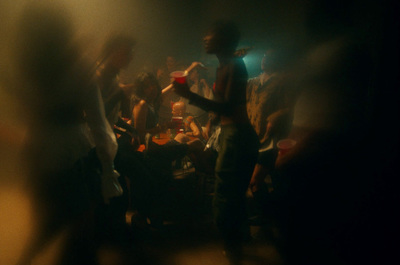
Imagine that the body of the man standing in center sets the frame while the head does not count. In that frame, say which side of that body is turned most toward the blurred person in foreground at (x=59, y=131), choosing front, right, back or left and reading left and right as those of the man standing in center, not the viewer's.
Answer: front

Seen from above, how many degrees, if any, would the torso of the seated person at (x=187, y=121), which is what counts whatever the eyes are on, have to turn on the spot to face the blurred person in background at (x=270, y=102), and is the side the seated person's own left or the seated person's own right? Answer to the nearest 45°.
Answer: approximately 135° to the seated person's own left

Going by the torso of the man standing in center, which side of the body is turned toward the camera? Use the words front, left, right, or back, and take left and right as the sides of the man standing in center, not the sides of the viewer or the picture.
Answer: left

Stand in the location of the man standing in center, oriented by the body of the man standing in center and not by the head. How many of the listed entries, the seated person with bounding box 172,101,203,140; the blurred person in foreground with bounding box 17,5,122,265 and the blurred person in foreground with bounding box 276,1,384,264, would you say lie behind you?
1

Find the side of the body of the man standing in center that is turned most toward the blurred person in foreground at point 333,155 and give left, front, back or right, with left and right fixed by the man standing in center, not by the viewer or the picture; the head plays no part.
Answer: left

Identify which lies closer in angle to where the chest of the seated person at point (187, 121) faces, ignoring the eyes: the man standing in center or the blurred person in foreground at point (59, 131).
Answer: the blurred person in foreground
